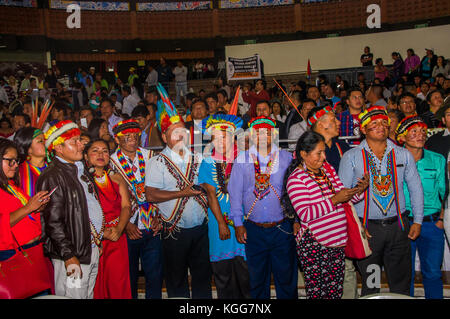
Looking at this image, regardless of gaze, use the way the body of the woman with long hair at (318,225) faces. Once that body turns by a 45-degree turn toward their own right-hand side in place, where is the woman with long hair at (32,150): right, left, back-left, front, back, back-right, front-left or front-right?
right

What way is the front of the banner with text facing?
toward the camera

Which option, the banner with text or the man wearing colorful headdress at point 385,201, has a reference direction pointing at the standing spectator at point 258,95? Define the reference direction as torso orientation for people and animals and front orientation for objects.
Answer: the banner with text

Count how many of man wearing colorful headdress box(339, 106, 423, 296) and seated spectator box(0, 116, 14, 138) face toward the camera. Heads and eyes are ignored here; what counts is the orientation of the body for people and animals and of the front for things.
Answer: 2

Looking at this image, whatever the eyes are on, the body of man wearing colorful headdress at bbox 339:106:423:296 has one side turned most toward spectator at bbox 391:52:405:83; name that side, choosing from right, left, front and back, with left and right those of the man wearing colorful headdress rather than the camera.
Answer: back

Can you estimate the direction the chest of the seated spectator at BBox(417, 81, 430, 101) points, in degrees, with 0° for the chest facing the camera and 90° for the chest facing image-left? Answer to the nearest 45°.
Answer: approximately 0°

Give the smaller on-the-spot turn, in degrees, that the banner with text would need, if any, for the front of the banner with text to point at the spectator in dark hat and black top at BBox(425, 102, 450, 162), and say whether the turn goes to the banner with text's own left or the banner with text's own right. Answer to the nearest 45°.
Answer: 0° — it already faces them

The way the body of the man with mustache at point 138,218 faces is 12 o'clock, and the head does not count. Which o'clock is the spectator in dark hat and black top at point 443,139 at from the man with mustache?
The spectator in dark hat and black top is roughly at 9 o'clock from the man with mustache.

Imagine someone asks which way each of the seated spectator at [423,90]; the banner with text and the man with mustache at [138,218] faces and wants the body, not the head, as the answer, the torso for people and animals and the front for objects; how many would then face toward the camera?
3

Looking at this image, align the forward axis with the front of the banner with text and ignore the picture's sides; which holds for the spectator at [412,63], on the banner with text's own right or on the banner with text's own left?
on the banner with text's own left

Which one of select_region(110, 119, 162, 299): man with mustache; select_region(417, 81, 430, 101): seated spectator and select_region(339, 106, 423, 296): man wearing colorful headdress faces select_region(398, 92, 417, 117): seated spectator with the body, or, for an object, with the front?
select_region(417, 81, 430, 101): seated spectator

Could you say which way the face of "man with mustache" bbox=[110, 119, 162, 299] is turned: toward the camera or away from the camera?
toward the camera

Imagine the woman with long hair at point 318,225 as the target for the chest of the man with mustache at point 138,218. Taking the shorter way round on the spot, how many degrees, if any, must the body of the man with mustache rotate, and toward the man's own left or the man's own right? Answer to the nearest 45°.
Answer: approximately 45° to the man's own left

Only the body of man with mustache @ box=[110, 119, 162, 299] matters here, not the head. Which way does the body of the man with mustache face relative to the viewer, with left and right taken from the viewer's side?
facing the viewer
